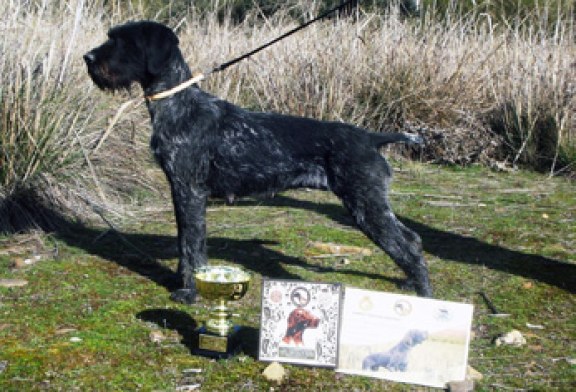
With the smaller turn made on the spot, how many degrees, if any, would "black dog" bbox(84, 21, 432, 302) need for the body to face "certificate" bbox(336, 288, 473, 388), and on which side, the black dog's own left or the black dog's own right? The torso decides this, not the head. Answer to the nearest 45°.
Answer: approximately 135° to the black dog's own left

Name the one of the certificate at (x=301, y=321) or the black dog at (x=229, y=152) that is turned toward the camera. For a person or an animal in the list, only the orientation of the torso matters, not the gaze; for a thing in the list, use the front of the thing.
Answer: the certificate

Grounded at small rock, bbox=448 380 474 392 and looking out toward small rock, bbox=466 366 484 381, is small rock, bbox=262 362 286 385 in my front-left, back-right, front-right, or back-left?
back-left

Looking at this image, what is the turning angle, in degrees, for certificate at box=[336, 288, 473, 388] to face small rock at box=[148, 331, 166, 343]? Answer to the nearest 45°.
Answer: approximately 90° to its right

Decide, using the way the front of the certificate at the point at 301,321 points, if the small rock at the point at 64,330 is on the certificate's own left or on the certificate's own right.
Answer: on the certificate's own right

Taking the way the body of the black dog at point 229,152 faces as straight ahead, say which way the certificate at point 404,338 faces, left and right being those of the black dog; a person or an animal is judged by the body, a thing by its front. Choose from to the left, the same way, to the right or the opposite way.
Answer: to the left

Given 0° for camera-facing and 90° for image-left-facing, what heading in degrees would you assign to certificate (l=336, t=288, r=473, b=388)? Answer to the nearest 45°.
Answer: approximately 0°

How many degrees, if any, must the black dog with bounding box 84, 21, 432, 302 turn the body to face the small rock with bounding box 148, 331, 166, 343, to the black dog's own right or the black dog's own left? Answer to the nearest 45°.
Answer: approximately 90° to the black dog's own left

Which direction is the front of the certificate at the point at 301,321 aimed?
toward the camera

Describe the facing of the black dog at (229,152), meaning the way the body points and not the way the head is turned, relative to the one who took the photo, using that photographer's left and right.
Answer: facing to the left of the viewer

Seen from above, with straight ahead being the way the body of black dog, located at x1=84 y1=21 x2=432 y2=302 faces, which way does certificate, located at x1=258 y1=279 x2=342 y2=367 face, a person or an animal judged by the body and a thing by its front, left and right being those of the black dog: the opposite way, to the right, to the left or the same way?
to the left

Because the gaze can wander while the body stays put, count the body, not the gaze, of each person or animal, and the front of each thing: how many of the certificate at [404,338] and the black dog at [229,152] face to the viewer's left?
1

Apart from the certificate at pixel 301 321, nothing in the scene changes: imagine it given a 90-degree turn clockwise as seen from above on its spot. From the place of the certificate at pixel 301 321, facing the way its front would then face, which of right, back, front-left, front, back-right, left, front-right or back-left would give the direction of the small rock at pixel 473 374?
back

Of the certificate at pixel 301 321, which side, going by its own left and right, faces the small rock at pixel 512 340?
left

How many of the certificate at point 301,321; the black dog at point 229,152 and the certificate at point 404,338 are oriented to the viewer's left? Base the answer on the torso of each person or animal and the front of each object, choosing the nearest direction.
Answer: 1
